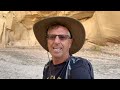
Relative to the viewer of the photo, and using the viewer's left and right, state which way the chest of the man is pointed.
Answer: facing the viewer and to the left of the viewer
